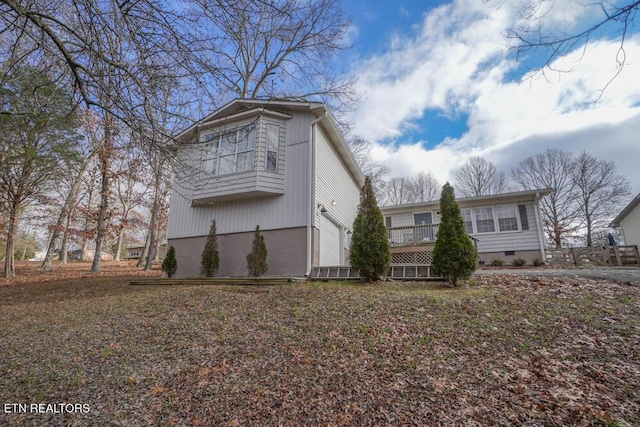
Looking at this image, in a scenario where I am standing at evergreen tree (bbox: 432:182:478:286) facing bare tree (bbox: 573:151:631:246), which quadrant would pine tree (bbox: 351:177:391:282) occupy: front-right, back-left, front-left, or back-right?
back-left

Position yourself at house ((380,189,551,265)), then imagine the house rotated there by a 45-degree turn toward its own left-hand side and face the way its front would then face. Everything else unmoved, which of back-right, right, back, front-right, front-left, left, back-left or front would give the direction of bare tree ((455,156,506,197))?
back-left

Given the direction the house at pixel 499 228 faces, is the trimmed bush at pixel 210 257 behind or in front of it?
in front

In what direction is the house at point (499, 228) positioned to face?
toward the camera

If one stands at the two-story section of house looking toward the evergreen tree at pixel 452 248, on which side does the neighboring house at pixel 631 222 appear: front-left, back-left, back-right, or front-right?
front-left

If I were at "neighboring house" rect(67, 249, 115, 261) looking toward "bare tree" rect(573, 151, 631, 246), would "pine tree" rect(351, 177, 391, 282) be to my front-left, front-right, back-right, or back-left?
front-right

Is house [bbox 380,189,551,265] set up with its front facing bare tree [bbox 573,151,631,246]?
no

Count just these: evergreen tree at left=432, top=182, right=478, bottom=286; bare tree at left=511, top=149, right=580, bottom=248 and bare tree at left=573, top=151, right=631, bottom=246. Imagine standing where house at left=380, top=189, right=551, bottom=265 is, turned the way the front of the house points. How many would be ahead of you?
1

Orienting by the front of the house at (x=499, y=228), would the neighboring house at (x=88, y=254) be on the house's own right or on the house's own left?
on the house's own right

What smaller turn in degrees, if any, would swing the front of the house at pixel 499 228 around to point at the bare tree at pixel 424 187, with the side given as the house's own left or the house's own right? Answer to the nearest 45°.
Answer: approximately 180°

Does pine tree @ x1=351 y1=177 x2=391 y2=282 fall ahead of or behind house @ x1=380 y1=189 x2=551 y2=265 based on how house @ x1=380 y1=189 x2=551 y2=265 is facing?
ahead

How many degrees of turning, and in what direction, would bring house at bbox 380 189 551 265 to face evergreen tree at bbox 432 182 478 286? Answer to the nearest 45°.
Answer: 0° — it already faces it

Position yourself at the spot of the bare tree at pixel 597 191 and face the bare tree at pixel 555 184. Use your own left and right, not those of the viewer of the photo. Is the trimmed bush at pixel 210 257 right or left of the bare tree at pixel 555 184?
left
